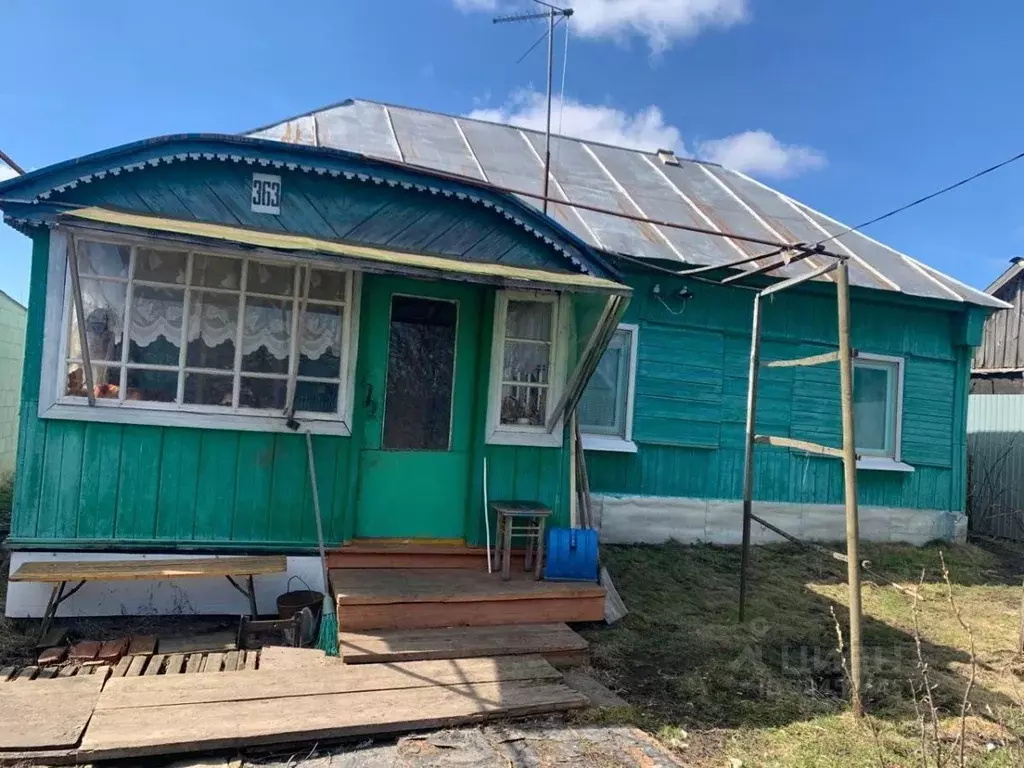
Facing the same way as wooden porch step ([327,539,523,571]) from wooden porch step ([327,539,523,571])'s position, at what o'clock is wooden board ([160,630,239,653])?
The wooden board is roughly at 2 o'clock from the wooden porch step.

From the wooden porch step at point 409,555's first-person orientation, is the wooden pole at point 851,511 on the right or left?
on its left

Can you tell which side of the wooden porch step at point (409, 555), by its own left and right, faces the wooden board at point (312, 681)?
front

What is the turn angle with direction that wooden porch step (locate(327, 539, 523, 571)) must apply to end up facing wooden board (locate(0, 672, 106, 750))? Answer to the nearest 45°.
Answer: approximately 45° to its right

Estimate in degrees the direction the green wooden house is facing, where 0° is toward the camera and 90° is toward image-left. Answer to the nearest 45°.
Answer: approximately 0°

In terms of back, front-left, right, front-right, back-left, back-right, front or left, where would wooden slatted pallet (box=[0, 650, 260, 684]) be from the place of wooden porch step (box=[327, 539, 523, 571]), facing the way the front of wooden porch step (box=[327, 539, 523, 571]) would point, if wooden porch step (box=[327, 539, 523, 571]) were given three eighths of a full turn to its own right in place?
left

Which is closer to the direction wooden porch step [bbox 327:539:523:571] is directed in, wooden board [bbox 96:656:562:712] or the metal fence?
the wooden board

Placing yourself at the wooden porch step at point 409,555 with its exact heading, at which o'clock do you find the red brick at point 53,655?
The red brick is roughly at 2 o'clock from the wooden porch step.

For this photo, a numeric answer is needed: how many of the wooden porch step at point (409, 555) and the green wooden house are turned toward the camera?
2

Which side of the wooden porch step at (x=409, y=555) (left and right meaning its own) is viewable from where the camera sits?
front

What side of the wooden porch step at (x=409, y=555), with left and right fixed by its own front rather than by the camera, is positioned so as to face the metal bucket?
right
